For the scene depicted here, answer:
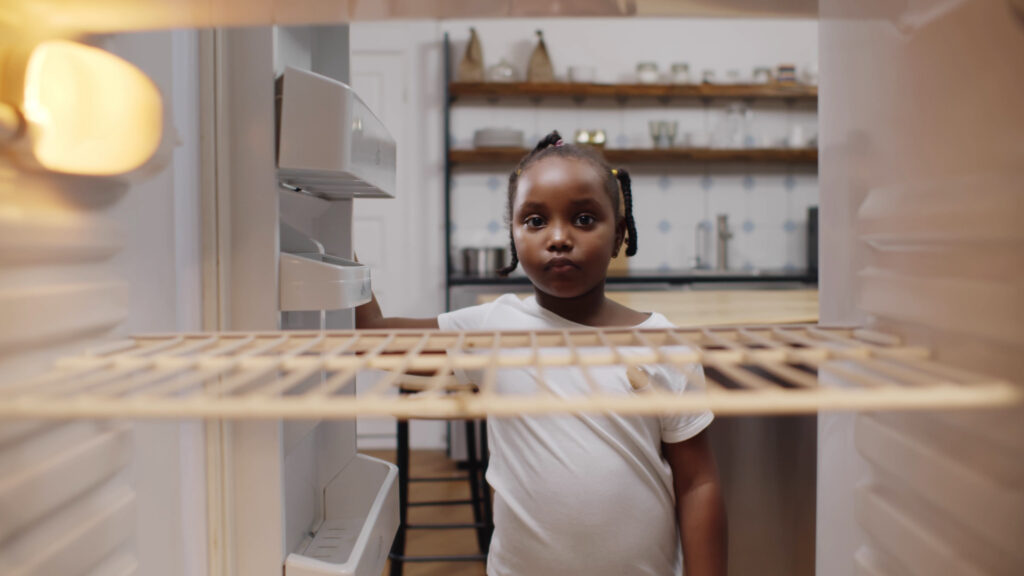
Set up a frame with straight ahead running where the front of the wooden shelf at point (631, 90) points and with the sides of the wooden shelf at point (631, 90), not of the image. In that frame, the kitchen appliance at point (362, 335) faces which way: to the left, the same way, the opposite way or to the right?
the opposite way

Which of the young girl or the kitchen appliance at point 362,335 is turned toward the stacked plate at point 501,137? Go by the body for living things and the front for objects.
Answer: the kitchen appliance

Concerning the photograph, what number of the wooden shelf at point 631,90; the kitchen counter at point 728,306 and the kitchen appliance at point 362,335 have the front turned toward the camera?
2

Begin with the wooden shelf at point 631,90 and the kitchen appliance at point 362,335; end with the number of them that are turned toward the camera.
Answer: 1

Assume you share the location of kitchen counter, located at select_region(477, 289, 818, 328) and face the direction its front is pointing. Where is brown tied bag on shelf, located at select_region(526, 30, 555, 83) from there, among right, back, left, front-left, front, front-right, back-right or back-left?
back-right

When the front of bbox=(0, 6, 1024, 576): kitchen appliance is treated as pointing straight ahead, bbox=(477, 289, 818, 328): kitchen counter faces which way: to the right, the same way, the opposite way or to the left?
the opposite way

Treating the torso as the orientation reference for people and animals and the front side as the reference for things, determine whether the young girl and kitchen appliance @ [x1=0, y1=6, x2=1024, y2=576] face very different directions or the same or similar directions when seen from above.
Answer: very different directions

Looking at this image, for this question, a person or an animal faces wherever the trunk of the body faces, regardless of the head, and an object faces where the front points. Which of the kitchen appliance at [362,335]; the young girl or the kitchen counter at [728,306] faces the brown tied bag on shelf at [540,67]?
the kitchen appliance

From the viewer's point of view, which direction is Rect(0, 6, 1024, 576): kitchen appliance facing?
away from the camera

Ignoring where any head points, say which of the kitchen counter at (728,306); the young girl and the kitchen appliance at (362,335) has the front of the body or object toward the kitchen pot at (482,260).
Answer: the kitchen appliance at (362,335)
